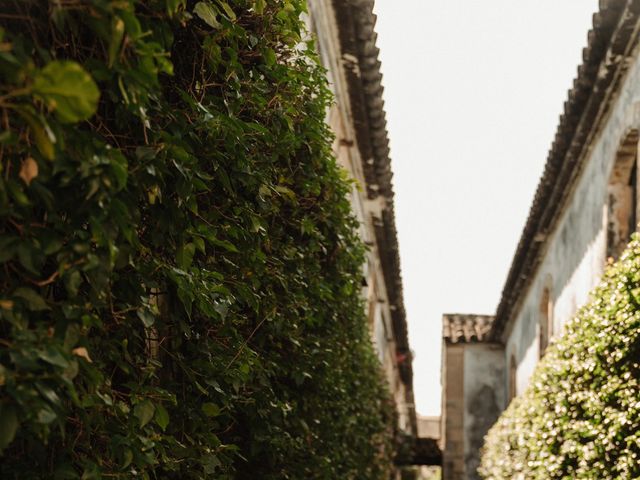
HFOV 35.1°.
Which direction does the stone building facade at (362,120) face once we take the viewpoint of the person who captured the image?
facing to the right of the viewer

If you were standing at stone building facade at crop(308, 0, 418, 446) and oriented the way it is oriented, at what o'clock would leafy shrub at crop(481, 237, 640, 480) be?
The leafy shrub is roughly at 2 o'clock from the stone building facade.
